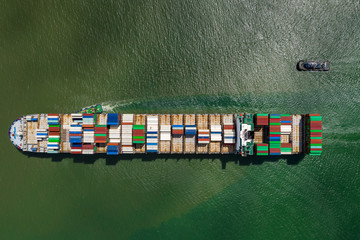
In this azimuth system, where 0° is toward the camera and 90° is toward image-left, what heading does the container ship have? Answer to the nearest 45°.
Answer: approximately 90°

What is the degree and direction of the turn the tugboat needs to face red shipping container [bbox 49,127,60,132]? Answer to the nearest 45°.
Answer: approximately 45° to its left

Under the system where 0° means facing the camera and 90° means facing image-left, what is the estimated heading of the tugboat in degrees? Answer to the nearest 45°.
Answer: approximately 90°

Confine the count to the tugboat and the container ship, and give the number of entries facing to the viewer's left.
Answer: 2

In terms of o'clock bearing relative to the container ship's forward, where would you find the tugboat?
The tugboat is roughly at 6 o'clock from the container ship.
